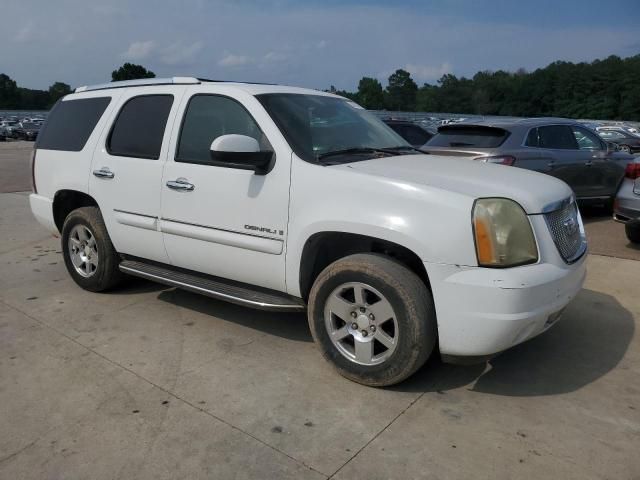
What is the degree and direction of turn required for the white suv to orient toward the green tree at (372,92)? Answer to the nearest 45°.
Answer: approximately 135° to its left

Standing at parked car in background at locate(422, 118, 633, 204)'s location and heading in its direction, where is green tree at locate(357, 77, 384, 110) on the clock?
The green tree is roughly at 10 o'clock from the parked car in background.

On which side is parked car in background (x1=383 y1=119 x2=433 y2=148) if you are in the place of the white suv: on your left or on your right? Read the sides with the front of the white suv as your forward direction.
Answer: on your left

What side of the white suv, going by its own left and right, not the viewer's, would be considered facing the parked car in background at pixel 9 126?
back

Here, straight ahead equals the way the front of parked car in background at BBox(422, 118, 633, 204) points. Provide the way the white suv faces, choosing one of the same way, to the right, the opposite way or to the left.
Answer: to the right

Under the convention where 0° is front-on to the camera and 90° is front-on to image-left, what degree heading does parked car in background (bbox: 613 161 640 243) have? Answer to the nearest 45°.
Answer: approximately 225°

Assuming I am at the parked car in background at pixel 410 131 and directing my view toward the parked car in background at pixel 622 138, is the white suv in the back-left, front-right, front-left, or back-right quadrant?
back-right

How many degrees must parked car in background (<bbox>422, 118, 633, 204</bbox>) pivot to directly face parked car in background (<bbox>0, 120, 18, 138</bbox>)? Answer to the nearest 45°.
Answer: approximately 90° to its left
